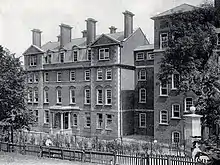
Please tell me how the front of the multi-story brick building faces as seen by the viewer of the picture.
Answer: facing the viewer and to the left of the viewer

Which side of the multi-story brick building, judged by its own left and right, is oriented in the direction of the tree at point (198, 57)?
left

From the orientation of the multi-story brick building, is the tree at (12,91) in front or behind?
in front
